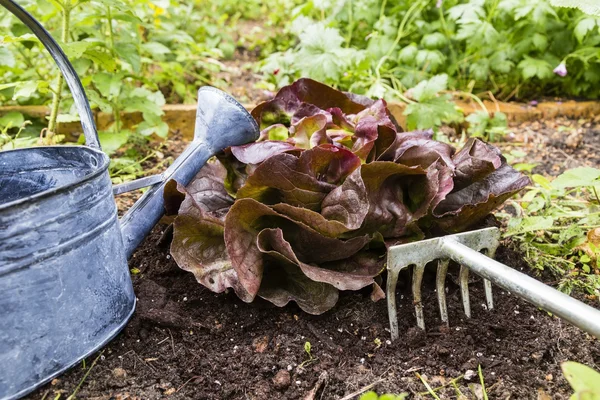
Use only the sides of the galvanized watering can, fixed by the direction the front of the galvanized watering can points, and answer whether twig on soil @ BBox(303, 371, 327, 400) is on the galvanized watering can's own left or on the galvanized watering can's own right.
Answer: on the galvanized watering can's own right

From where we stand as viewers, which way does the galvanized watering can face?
facing away from the viewer and to the right of the viewer

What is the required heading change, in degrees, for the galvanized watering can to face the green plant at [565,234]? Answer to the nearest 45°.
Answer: approximately 45° to its right

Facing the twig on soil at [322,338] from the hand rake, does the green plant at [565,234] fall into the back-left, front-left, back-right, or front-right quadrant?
back-right

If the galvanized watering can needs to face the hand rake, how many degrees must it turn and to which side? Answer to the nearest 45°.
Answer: approximately 45° to its right

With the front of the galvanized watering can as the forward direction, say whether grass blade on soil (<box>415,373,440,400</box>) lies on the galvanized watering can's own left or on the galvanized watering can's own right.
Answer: on the galvanized watering can's own right
